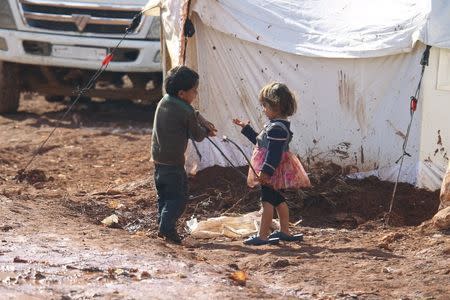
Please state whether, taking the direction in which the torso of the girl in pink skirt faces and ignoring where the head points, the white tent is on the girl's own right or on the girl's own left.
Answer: on the girl's own right

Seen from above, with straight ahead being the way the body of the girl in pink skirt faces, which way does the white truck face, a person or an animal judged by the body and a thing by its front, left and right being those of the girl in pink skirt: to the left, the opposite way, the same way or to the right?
to the left

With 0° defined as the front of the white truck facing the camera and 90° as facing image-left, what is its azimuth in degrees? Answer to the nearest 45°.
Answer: approximately 0°

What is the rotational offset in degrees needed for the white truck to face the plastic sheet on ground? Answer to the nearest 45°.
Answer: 0° — it already faces it

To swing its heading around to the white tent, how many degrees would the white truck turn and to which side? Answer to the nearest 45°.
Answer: approximately 45° to its left

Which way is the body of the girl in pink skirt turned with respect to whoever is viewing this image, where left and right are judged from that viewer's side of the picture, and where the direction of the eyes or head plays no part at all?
facing to the left of the viewer

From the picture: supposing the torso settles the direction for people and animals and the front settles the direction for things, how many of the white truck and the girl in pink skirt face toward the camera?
1

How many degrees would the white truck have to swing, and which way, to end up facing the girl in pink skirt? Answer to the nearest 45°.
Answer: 0° — it already faces them
